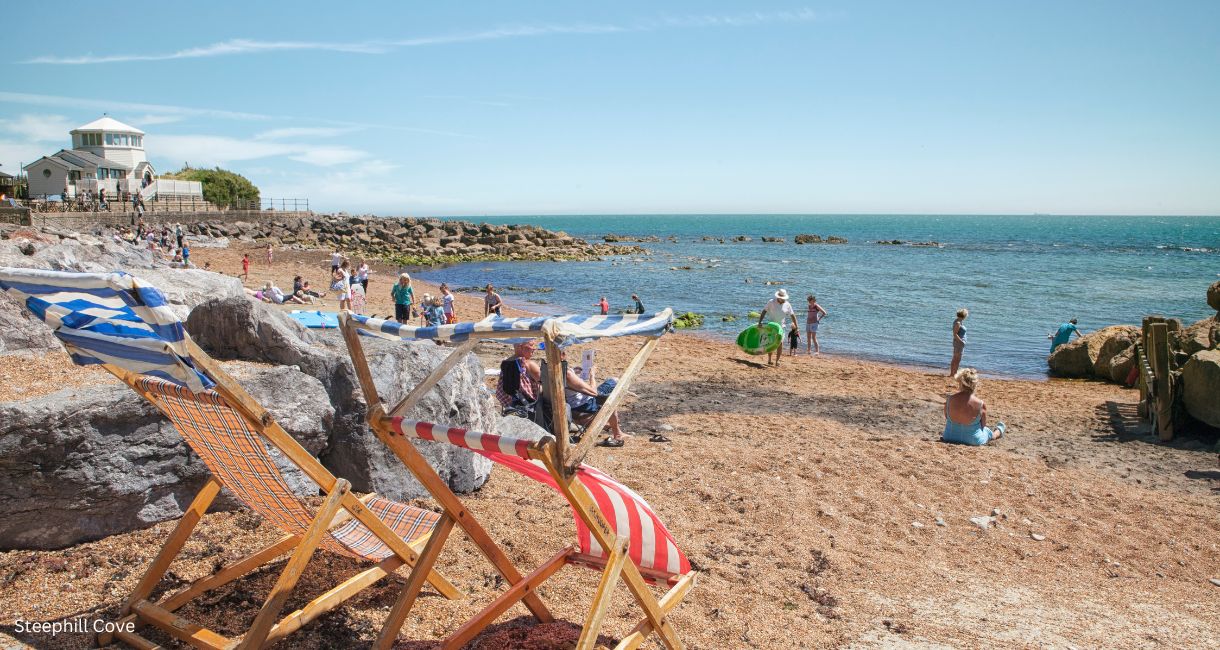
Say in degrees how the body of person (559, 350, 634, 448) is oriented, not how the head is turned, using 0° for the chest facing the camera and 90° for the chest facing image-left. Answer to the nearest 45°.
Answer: approximately 270°

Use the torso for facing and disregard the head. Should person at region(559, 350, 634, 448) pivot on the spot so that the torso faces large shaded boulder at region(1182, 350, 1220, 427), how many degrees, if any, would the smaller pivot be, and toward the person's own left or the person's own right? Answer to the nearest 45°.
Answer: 0° — they already face it

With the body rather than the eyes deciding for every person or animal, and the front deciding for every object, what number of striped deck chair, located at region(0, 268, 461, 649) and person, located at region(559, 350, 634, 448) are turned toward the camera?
0

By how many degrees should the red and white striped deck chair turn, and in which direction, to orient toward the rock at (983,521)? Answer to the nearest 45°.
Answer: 0° — it already faces it

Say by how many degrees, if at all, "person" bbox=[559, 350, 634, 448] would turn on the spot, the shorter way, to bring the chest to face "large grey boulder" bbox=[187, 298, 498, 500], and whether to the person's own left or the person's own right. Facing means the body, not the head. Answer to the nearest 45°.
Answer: approximately 135° to the person's own right

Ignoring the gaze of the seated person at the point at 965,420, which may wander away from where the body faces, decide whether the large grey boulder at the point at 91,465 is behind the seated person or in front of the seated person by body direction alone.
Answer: behind
